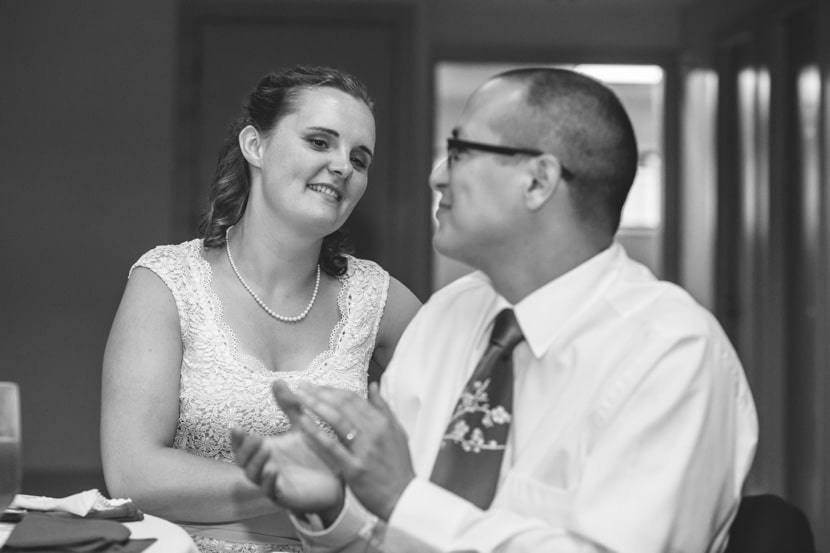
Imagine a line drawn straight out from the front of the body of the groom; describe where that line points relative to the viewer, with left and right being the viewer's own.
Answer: facing the viewer and to the left of the viewer

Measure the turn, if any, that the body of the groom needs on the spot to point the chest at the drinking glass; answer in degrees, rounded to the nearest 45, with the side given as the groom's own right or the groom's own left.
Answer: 0° — they already face it

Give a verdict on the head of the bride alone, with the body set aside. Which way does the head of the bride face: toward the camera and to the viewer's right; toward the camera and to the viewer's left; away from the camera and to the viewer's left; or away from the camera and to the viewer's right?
toward the camera and to the viewer's right

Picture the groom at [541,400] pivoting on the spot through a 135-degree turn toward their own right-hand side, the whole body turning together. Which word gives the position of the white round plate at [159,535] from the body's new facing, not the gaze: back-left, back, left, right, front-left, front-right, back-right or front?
left

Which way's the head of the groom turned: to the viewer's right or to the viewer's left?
to the viewer's left

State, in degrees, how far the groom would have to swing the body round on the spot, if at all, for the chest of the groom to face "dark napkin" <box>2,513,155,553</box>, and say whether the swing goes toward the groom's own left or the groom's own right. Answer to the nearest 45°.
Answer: approximately 45° to the groom's own right

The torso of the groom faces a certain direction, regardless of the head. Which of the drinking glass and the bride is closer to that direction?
the drinking glass

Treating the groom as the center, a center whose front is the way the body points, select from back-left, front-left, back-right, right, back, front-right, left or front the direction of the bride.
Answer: right
